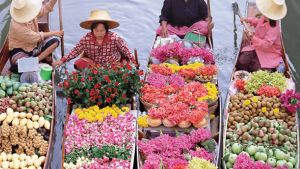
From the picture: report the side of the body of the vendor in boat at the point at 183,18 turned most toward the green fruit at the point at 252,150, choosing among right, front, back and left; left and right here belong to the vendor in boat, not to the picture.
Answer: front

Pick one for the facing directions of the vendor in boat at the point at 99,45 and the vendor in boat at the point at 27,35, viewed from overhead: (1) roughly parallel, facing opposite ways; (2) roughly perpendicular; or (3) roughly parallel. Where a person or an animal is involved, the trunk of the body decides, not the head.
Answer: roughly perpendicular

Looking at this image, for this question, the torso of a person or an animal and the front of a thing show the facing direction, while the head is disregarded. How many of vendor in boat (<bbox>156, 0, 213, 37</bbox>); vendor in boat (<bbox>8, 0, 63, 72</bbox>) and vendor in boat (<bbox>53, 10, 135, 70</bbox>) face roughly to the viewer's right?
1

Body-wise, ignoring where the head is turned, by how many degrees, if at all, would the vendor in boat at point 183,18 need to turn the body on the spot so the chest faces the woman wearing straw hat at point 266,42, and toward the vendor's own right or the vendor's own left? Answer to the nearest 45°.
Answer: approximately 45° to the vendor's own left

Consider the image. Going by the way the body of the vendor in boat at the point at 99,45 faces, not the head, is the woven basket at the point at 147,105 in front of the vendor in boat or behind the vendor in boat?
in front

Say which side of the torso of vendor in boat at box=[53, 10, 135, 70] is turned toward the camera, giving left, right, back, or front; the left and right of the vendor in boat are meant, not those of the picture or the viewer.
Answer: front

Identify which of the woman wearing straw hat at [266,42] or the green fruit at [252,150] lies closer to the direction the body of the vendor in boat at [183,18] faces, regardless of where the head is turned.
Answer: the green fruit

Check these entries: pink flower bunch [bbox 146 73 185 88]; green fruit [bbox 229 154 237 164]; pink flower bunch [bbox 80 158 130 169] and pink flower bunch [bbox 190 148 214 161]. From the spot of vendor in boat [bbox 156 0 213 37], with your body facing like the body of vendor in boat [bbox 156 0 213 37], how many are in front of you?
4

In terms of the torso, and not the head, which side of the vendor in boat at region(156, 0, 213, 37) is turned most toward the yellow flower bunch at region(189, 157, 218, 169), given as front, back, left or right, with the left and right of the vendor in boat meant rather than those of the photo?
front

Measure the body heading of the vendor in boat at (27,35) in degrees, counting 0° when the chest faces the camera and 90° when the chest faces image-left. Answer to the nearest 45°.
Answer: approximately 270°

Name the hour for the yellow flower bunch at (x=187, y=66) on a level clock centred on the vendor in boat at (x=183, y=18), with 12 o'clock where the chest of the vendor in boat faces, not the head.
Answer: The yellow flower bunch is roughly at 12 o'clock from the vendor in boat.

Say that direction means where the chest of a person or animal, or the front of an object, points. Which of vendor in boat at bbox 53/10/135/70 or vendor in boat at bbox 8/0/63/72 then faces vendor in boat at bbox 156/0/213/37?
vendor in boat at bbox 8/0/63/72

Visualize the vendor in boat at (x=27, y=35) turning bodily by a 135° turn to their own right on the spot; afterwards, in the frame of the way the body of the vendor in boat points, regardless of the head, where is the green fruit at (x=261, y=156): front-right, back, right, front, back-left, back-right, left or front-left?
left
